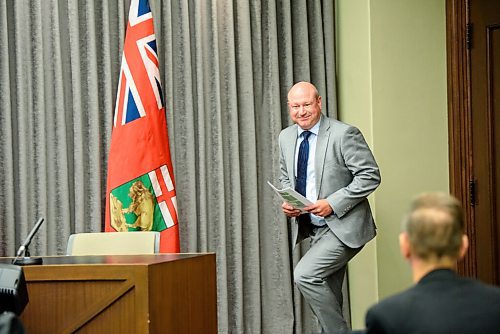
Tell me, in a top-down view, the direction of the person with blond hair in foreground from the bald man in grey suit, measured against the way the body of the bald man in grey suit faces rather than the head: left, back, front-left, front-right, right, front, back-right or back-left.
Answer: front-left

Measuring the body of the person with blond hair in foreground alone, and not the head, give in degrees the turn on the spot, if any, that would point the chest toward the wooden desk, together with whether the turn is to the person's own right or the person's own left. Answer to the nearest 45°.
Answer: approximately 45° to the person's own left

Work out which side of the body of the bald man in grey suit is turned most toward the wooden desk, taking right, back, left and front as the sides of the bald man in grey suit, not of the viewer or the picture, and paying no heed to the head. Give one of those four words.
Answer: front

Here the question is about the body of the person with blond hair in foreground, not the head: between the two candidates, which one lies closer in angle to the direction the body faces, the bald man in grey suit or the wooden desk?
the bald man in grey suit

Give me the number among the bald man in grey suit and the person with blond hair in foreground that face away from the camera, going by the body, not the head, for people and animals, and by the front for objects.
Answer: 1

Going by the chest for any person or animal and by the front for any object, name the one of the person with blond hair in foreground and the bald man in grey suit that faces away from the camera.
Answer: the person with blond hair in foreground

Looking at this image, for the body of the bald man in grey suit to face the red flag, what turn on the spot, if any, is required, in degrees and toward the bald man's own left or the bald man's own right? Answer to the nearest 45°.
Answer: approximately 45° to the bald man's own right

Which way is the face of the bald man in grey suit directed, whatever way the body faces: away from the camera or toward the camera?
toward the camera

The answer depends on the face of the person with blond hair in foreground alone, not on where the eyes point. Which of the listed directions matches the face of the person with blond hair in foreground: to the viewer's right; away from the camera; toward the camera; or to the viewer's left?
away from the camera

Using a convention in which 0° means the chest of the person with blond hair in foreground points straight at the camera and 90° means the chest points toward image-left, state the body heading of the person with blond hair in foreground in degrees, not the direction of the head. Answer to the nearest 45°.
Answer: approximately 180°
